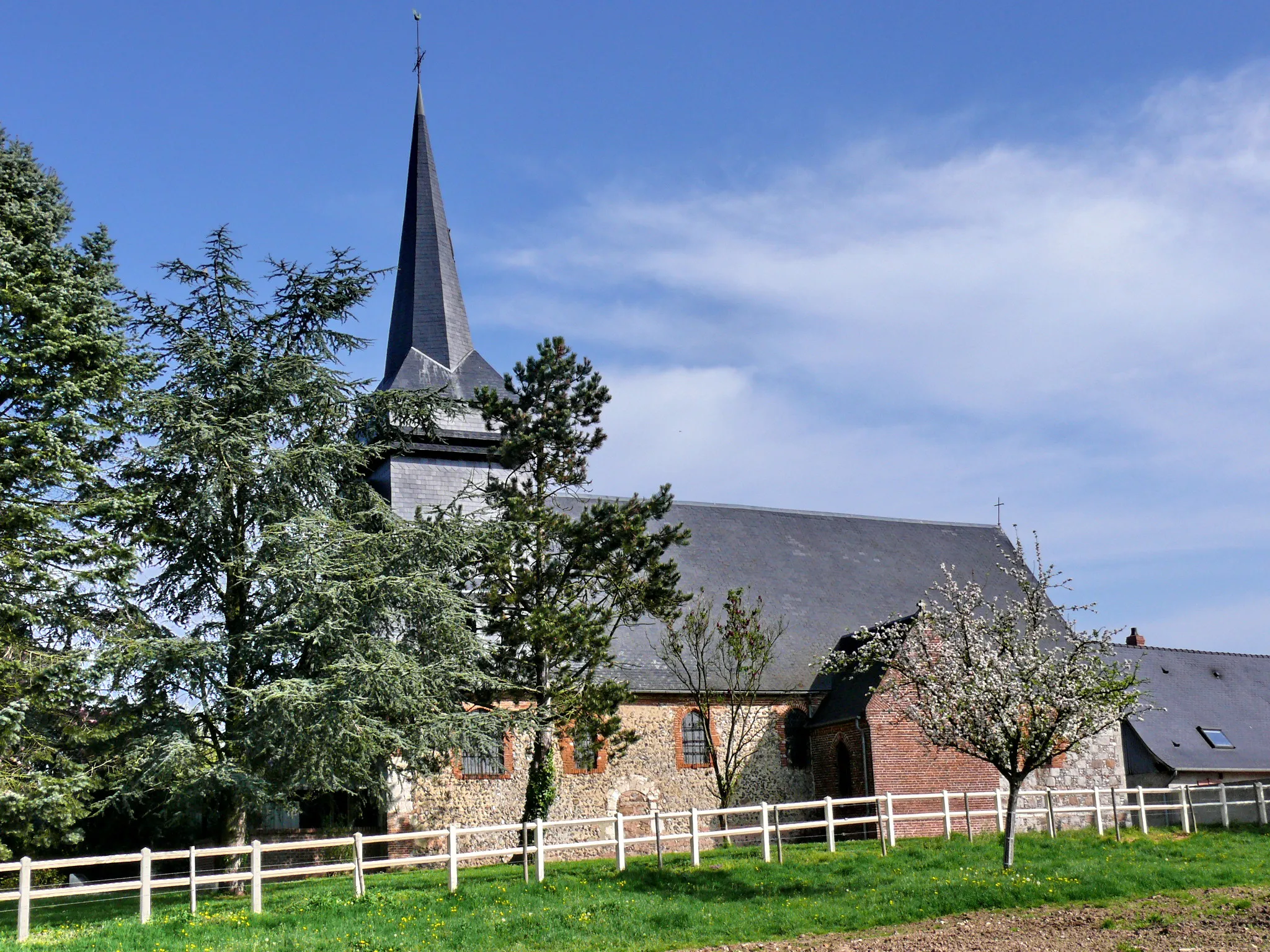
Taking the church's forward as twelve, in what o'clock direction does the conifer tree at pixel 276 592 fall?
The conifer tree is roughly at 10 o'clock from the church.

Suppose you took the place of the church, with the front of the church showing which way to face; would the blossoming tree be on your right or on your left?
on your left

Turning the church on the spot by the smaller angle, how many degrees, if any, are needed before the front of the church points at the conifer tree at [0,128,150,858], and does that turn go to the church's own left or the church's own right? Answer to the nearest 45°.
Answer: approximately 45° to the church's own left

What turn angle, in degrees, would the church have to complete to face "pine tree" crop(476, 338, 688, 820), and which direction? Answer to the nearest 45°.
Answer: approximately 90° to its left

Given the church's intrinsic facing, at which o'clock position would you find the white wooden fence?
The white wooden fence is roughly at 9 o'clock from the church.

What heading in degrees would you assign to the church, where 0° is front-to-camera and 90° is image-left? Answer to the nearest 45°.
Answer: approximately 90°
